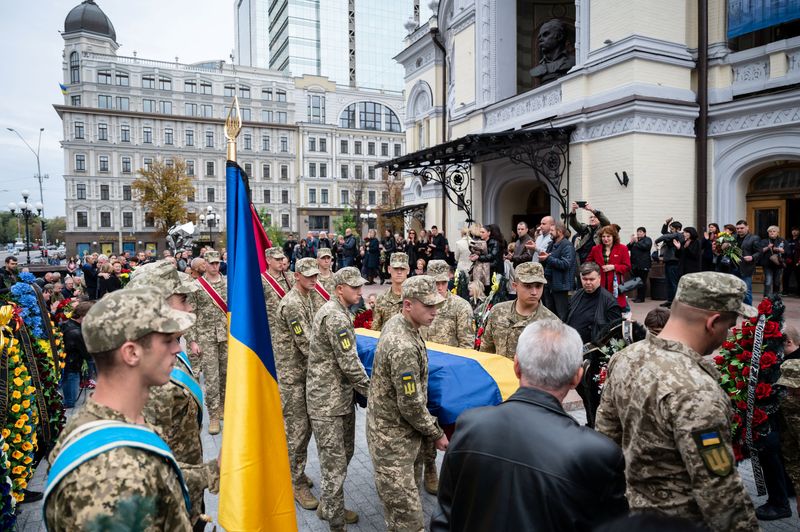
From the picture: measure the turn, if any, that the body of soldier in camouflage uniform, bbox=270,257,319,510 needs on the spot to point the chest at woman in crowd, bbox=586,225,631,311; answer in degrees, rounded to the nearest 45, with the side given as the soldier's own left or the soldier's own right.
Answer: approximately 90° to the soldier's own left

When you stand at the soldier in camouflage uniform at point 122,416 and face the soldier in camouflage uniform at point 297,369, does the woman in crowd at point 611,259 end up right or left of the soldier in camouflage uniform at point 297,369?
right

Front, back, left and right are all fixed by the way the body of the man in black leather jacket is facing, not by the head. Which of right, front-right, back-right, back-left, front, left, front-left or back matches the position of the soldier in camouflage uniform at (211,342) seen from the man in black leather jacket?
front-left

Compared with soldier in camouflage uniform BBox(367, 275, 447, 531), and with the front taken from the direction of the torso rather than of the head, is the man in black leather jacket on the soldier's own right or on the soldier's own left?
on the soldier's own right

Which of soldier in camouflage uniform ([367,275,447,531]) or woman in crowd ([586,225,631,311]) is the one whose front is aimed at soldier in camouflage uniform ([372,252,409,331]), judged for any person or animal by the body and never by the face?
the woman in crowd

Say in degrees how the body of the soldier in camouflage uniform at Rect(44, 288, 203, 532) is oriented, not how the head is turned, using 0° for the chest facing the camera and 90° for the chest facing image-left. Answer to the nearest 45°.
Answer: approximately 270°

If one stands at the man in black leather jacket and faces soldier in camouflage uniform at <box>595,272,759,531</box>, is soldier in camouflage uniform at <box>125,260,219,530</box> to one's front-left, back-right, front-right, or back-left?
back-left

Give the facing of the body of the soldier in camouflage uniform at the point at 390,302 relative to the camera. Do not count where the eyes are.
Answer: toward the camera

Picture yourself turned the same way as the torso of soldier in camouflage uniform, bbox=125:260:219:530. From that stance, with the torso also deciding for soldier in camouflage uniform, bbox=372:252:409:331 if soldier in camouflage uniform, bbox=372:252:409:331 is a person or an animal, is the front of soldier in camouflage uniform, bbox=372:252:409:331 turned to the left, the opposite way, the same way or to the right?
to the right

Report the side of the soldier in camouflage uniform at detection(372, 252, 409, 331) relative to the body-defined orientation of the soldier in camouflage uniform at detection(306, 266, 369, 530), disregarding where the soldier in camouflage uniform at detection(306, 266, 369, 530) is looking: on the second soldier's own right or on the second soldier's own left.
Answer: on the second soldier's own left

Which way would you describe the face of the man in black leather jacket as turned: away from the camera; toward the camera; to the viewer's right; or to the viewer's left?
away from the camera

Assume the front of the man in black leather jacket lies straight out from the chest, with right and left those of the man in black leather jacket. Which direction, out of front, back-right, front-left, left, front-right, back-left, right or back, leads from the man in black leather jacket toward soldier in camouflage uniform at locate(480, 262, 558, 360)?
front

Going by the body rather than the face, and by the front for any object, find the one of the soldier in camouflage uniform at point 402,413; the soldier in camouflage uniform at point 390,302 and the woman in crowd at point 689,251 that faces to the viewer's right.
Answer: the soldier in camouflage uniform at point 402,413

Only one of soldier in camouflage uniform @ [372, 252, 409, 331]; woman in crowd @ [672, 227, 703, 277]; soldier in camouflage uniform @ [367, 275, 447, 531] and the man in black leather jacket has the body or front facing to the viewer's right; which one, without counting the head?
soldier in camouflage uniform @ [367, 275, 447, 531]

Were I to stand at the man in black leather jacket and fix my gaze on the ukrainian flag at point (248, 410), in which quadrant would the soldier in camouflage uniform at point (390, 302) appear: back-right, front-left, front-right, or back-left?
front-right
